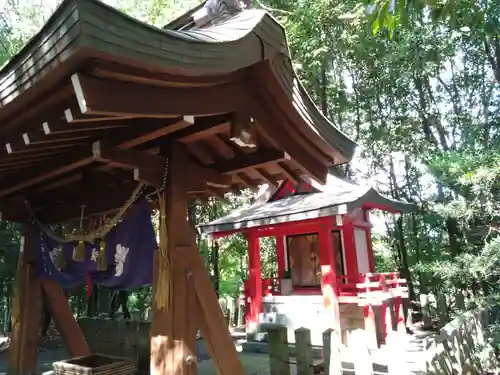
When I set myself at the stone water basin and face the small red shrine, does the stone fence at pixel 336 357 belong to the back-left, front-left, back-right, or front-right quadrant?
front-right

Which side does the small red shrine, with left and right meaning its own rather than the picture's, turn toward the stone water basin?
front

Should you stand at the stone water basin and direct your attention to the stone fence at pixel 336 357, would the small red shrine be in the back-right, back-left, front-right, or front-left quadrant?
front-left

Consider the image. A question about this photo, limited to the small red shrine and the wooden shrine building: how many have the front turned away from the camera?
0

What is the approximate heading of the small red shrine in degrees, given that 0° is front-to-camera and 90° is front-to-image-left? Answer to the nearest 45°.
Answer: approximately 45°

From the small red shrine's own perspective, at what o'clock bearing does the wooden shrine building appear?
The wooden shrine building is roughly at 11 o'clock from the small red shrine.

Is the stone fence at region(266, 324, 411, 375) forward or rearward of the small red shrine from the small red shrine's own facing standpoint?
forward

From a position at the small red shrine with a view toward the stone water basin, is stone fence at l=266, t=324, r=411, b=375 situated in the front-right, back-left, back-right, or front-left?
front-left

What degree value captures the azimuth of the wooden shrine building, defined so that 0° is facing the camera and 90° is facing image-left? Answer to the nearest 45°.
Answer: approximately 45°
